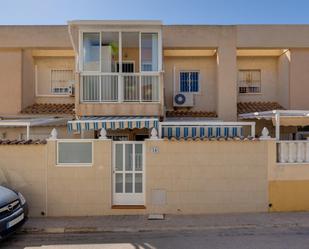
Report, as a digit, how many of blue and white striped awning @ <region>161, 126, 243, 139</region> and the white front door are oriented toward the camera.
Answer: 2

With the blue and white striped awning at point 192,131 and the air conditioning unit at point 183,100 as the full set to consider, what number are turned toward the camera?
2

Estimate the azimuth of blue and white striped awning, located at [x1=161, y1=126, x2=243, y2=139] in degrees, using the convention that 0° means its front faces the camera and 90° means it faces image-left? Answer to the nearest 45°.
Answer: approximately 0°

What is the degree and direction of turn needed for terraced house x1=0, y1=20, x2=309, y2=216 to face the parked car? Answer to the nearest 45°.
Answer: approximately 45° to its right

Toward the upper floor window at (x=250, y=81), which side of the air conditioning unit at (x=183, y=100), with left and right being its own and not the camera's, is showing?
left

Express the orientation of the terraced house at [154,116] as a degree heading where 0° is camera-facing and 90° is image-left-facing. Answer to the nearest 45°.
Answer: approximately 0°

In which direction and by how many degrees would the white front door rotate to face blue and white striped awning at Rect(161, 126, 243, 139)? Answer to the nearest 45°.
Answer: approximately 90° to its left

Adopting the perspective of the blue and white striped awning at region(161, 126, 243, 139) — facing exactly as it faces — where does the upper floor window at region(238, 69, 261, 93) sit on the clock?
The upper floor window is roughly at 7 o'clock from the blue and white striped awning.

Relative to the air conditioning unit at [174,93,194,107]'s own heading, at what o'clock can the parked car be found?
The parked car is roughly at 1 o'clock from the air conditioning unit.

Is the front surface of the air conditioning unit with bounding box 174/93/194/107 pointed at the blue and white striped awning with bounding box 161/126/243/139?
yes

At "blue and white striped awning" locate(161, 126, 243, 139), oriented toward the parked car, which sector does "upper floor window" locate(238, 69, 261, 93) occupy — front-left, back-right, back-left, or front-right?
back-right

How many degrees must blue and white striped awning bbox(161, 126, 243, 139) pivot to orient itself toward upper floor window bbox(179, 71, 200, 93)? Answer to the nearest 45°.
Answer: approximately 180°
